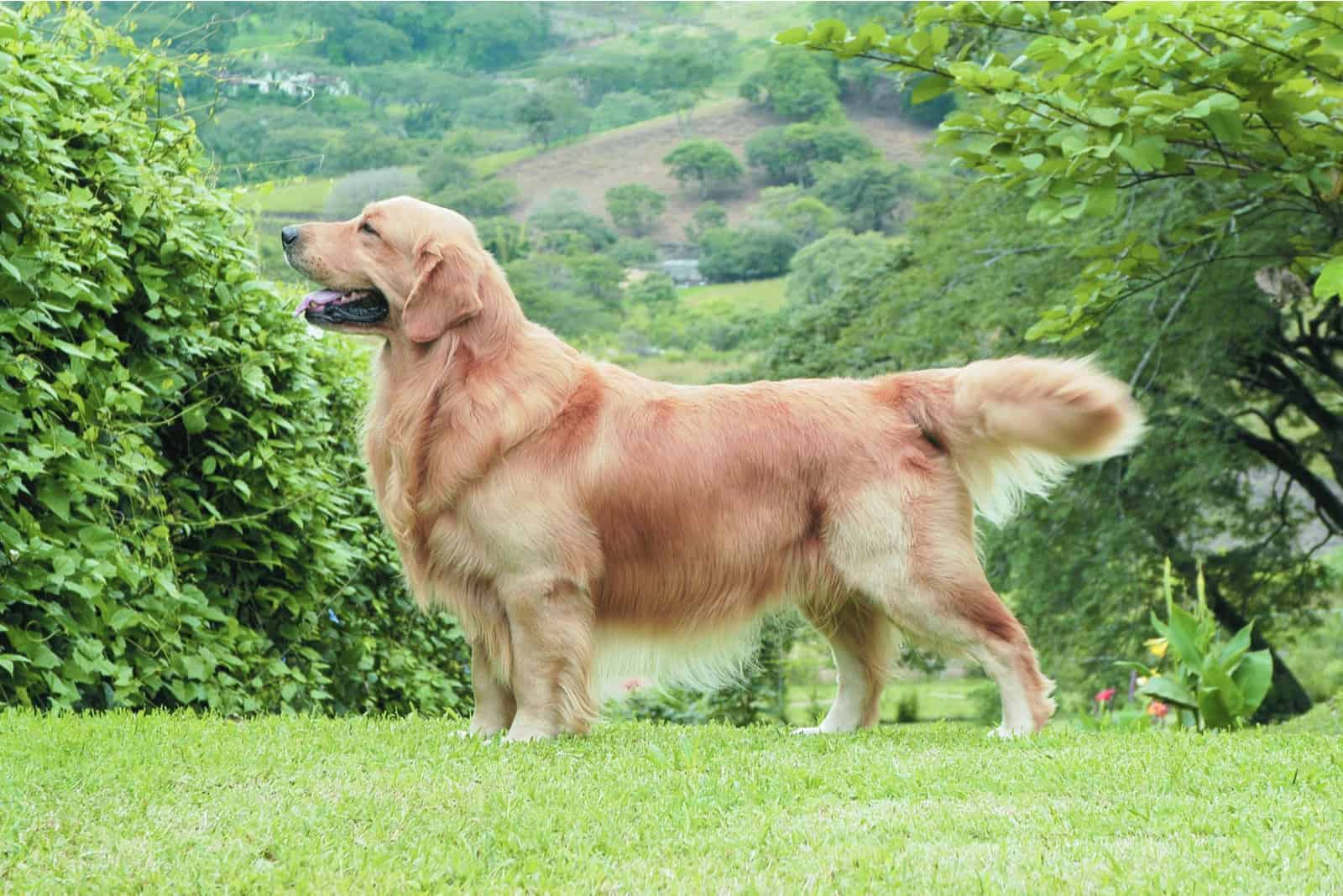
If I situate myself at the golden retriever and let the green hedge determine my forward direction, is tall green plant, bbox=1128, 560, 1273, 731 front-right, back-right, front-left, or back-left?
back-right

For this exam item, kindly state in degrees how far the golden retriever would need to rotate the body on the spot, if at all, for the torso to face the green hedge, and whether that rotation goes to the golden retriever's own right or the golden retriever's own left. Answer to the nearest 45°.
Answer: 0° — it already faces it

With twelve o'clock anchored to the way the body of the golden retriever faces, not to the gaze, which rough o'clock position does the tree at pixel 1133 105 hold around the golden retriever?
The tree is roughly at 5 o'clock from the golden retriever.

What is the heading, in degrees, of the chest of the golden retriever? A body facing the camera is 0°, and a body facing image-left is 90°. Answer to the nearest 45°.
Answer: approximately 90°

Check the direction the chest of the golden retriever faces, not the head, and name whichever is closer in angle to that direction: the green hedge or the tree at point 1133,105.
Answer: the green hedge

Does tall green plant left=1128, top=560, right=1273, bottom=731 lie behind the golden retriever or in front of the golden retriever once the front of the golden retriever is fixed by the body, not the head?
behind
